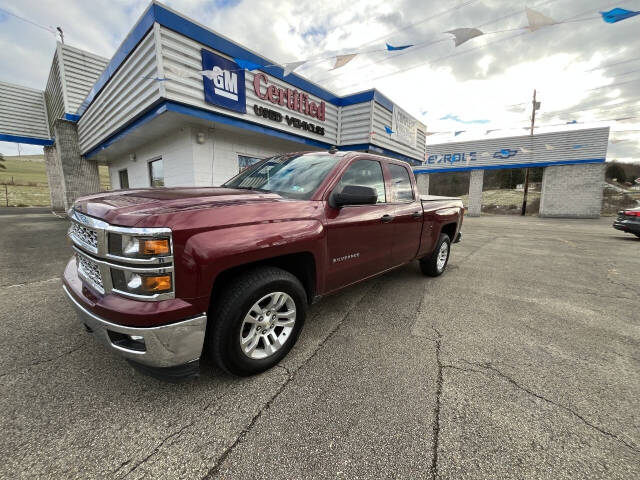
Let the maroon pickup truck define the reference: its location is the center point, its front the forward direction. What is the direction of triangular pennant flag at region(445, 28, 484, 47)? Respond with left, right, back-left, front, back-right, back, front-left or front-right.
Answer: back

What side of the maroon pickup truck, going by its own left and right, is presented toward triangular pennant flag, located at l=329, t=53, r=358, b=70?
back

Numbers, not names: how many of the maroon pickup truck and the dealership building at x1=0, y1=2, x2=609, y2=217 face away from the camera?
0

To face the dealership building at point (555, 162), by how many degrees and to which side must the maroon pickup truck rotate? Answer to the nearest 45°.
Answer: approximately 180°

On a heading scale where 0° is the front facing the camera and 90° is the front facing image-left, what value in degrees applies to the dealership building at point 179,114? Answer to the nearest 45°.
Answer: approximately 315°

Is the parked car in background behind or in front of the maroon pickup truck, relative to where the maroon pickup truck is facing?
behind

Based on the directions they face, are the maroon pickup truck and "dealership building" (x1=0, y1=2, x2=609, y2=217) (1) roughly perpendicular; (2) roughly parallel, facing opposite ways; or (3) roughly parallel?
roughly perpendicular

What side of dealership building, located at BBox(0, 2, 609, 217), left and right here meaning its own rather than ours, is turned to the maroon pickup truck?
front

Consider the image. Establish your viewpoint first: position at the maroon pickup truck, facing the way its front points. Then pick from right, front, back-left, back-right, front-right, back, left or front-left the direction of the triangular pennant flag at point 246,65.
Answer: back-right

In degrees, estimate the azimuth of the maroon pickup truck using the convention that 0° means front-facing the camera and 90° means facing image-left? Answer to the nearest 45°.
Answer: approximately 45°
